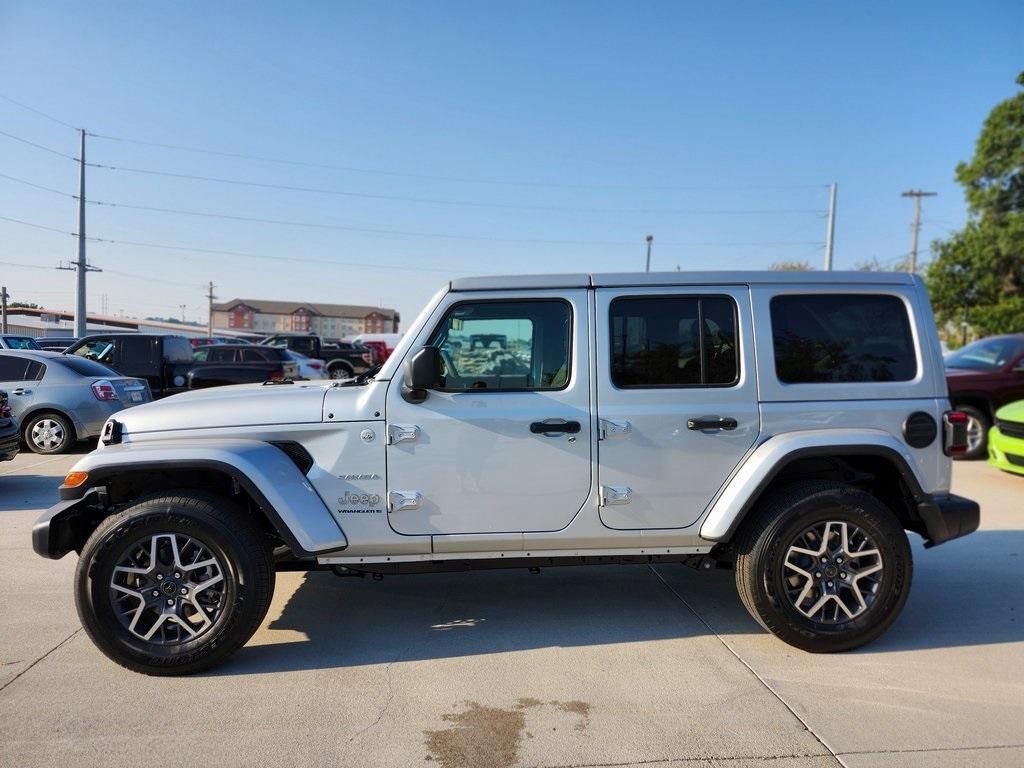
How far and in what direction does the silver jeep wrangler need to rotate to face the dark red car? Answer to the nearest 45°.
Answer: approximately 135° to its right

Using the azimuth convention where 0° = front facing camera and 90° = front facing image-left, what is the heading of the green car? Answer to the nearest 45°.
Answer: approximately 45°

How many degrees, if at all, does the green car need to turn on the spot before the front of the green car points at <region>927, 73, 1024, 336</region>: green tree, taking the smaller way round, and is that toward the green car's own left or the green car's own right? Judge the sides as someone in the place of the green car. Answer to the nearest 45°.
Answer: approximately 135° to the green car's own right

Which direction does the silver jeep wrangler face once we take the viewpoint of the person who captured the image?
facing to the left of the viewer

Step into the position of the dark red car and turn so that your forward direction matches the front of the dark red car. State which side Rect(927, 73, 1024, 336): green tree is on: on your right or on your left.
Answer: on your right

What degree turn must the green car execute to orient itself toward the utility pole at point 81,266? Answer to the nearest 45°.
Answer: approximately 45° to its right

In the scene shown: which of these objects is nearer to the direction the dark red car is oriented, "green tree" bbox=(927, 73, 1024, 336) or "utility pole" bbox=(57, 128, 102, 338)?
the utility pole

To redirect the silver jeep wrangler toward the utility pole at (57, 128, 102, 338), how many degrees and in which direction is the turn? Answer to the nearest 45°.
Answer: approximately 45° to its right

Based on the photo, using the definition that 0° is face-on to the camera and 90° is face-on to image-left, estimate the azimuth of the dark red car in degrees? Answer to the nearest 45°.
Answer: approximately 45°

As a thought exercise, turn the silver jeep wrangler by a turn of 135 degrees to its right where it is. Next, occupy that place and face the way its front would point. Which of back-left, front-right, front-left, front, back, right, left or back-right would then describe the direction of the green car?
front

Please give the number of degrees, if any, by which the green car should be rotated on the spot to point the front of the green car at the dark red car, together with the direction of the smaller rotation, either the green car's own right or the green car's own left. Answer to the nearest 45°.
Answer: approximately 135° to the green car's own right

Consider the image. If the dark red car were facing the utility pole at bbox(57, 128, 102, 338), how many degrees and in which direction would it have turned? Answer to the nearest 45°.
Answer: approximately 45° to its right
